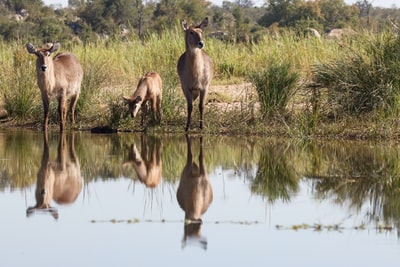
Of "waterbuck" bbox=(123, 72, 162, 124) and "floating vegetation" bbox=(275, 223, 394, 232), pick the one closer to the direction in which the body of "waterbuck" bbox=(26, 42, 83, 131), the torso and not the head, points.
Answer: the floating vegetation

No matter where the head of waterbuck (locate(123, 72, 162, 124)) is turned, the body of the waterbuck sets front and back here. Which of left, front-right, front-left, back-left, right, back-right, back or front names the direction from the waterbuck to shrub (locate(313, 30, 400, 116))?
back-left

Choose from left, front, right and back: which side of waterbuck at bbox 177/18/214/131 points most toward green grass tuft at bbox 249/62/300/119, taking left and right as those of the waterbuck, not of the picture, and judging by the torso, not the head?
left

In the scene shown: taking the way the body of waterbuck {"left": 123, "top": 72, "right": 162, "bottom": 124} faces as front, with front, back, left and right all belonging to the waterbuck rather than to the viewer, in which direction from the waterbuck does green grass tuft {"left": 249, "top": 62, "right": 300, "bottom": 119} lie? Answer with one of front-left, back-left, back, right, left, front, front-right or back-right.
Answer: back-left

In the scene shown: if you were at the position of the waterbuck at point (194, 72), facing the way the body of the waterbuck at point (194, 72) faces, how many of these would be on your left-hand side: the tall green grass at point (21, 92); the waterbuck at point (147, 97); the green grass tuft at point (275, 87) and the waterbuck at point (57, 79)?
1

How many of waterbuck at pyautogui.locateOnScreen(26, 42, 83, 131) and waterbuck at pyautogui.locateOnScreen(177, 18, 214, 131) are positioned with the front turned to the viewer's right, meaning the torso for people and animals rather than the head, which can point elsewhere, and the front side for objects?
0

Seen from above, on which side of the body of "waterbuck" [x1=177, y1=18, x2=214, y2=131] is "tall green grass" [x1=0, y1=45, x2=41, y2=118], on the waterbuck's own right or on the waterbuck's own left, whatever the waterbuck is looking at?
on the waterbuck's own right

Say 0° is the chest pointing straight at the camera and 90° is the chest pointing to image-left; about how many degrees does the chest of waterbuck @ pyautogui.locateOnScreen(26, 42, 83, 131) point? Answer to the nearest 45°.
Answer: approximately 45°

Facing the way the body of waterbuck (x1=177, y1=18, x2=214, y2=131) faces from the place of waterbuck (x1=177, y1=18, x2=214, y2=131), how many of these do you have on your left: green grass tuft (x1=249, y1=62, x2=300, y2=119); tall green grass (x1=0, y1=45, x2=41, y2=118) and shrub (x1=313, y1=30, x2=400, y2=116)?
2

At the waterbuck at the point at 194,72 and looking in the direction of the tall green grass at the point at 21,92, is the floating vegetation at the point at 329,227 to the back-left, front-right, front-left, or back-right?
back-left
